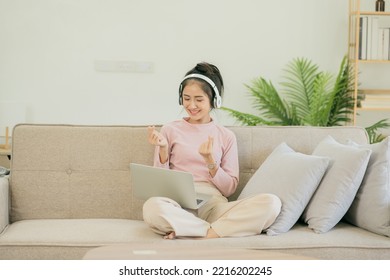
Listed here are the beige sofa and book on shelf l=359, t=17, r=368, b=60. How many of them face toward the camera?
2

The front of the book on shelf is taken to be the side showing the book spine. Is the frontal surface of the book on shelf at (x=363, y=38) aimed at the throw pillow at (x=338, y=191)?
yes

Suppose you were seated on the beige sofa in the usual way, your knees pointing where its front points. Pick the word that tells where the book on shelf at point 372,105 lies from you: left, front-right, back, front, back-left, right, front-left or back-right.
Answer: back-left

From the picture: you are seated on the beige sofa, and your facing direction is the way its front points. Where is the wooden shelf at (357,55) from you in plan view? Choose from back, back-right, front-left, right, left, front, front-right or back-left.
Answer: back-left

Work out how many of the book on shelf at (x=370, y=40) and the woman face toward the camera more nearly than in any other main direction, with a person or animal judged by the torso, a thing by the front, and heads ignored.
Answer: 2

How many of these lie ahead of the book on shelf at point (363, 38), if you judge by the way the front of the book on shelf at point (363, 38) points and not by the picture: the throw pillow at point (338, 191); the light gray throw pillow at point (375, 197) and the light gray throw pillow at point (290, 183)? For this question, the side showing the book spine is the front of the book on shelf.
3

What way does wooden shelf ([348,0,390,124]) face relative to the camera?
toward the camera

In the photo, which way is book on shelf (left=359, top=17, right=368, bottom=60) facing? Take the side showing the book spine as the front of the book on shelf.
toward the camera

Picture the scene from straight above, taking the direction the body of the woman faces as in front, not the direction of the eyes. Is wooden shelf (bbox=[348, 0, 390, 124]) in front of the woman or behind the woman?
behind

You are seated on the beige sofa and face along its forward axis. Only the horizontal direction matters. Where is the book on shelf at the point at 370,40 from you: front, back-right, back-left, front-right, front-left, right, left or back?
back-left
